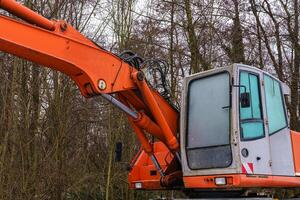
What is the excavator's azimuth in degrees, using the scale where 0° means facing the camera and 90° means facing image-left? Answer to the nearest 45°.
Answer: approximately 45°
